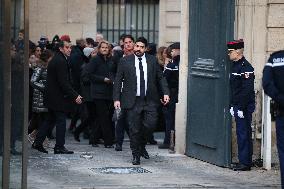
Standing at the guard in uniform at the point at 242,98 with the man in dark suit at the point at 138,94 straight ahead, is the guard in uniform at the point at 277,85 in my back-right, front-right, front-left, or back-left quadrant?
back-left

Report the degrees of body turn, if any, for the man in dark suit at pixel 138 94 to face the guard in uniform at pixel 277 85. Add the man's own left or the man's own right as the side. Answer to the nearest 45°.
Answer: approximately 45° to the man's own left

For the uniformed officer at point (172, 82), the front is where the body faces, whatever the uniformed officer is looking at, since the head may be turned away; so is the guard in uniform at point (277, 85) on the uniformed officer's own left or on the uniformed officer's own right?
on the uniformed officer's own left

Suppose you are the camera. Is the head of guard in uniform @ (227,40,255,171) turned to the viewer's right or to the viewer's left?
to the viewer's left
